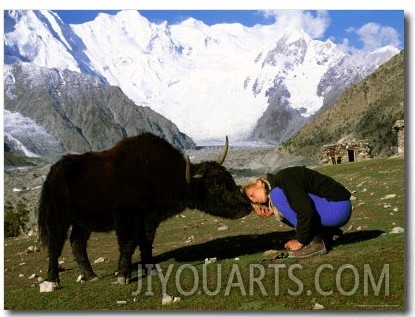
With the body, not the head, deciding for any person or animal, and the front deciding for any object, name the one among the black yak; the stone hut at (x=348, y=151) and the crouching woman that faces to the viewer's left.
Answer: the crouching woman

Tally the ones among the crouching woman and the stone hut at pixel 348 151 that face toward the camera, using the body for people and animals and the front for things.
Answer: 1

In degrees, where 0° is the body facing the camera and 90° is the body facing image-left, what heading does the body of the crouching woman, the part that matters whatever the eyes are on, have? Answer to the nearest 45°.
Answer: approximately 90°

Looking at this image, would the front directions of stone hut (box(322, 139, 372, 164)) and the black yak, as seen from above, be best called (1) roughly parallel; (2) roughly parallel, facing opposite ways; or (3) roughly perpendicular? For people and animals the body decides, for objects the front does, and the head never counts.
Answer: roughly perpendicular

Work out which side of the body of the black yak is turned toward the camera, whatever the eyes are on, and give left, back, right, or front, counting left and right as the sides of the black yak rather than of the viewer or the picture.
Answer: right

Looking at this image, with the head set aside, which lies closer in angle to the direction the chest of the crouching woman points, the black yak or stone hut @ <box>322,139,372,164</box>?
the black yak

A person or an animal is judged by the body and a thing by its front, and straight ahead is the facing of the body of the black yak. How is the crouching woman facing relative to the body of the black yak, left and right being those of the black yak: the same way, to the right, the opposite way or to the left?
the opposite way

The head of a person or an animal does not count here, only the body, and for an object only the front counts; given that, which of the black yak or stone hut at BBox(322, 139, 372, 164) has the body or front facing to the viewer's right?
the black yak

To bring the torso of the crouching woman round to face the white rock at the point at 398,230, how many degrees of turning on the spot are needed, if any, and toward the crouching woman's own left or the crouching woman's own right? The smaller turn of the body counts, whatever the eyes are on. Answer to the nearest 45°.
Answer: approximately 135° to the crouching woman's own right

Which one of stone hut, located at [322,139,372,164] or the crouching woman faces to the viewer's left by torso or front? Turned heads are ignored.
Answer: the crouching woman
